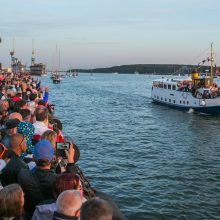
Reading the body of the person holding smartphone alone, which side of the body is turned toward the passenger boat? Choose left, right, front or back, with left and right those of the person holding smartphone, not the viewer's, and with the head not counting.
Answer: front
